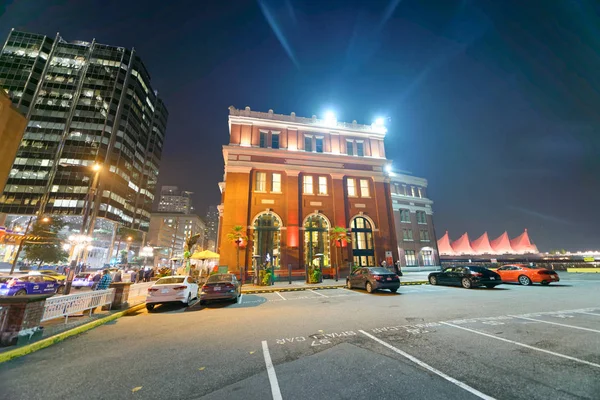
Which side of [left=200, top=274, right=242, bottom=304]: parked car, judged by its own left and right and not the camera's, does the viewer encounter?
back

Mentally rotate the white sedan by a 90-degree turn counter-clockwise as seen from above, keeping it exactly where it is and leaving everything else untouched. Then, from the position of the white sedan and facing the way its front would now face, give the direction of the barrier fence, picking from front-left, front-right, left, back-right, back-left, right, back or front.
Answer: left

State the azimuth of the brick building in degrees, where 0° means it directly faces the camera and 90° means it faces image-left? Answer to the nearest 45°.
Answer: approximately 0°

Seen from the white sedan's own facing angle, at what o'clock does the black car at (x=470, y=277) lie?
The black car is roughly at 2 o'clock from the white sedan.

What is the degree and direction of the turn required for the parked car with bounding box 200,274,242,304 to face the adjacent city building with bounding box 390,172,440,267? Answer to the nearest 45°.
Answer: approximately 45° to its right

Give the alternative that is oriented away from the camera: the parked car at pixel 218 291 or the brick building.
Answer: the parked car

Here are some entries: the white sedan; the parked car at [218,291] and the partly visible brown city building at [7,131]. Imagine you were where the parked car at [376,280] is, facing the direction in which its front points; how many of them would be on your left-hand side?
3

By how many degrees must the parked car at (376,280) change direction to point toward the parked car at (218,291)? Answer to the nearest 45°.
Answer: approximately 90° to its left
